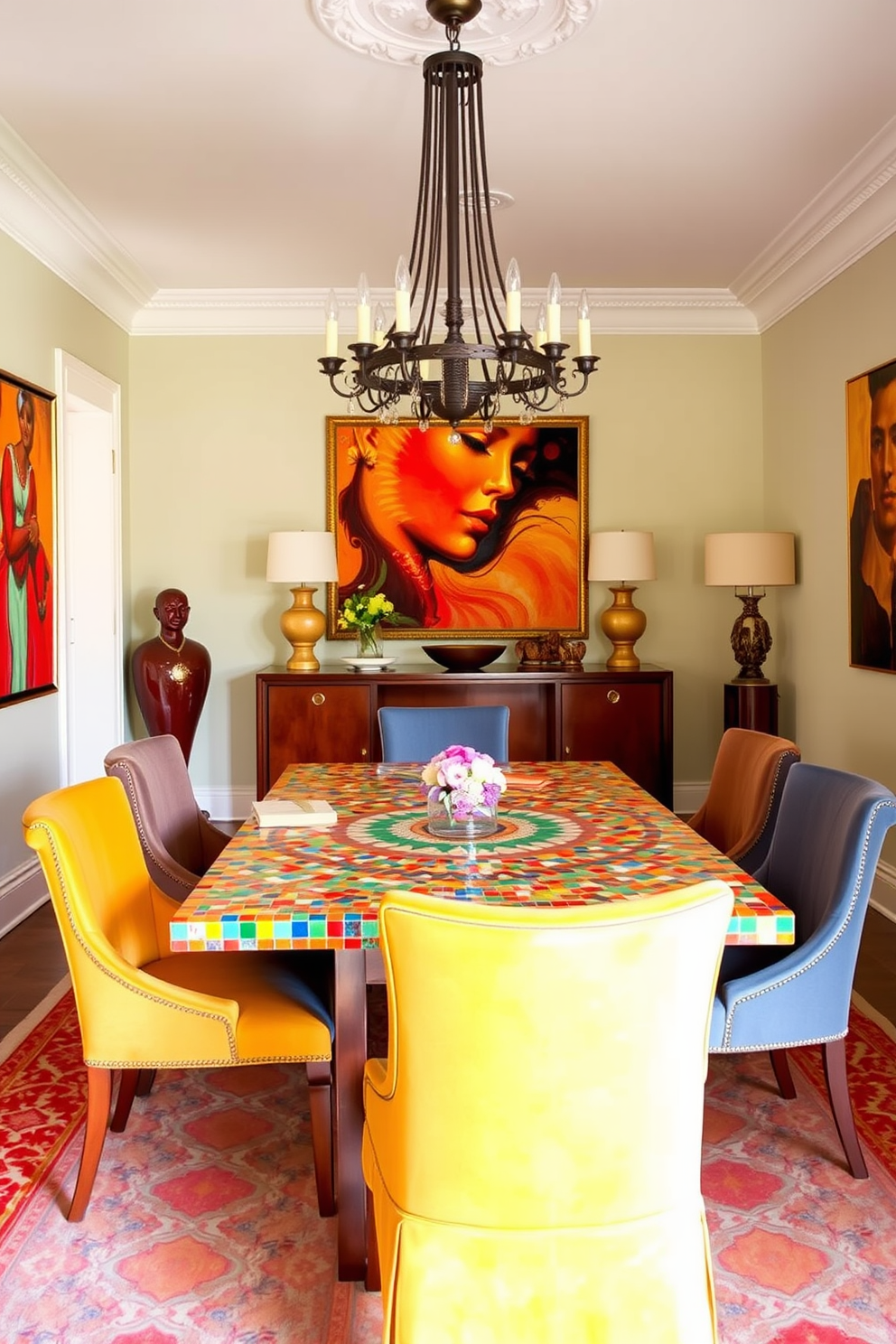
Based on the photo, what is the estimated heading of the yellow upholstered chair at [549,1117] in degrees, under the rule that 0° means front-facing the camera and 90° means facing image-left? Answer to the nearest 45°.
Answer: approximately 180°

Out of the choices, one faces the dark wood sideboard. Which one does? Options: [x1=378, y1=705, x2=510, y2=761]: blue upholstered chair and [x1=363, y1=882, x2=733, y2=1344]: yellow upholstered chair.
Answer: the yellow upholstered chair

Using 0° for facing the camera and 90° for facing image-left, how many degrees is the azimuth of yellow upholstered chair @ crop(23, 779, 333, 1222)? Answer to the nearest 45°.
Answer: approximately 270°

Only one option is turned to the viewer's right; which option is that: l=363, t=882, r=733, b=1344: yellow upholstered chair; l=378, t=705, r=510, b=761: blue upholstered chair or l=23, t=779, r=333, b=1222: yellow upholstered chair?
l=23, t=779, r=333, b=1222: yellow upholstered chair

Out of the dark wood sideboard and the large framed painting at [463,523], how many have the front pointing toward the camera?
2

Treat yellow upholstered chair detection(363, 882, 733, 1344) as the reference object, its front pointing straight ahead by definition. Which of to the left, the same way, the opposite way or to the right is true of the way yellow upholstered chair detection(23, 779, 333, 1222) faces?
to the right

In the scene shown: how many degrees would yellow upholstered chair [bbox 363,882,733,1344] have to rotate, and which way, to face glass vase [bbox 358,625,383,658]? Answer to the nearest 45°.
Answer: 0° — it already faces it

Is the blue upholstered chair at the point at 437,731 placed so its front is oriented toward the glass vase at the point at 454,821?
yes

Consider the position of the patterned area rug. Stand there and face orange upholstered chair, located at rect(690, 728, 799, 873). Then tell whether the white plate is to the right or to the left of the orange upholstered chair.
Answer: left

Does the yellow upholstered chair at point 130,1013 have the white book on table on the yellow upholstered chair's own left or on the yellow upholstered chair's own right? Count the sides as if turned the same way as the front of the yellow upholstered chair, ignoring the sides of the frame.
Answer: on the yellow upholstered chair's own left

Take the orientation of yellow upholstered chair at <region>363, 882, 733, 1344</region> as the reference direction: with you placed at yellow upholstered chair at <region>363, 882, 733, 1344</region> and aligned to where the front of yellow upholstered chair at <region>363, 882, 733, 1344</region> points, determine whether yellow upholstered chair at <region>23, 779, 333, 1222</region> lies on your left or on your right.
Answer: on your left
